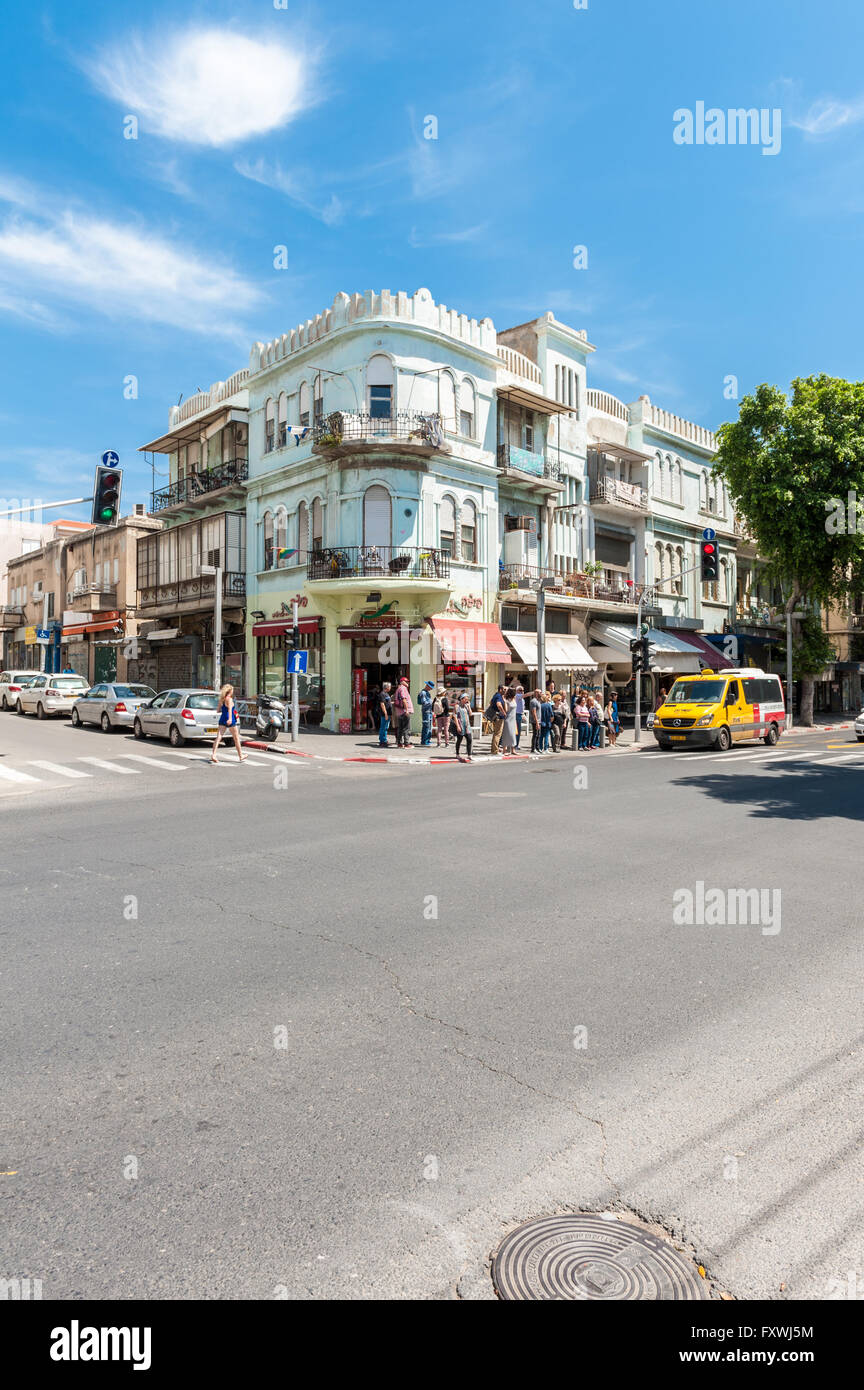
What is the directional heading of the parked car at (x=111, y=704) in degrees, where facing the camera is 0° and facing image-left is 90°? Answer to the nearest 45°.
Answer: approximately 135°

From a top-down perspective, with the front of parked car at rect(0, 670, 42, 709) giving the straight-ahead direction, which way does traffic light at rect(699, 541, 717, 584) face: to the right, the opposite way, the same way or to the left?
to the left

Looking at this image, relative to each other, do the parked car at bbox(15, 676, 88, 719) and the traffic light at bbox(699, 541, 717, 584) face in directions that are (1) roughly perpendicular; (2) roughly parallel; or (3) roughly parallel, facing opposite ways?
roughly perpendicular

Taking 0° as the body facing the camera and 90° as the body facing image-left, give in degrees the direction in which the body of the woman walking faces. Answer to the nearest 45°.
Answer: approximately 270°

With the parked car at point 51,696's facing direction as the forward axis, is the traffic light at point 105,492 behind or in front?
behind

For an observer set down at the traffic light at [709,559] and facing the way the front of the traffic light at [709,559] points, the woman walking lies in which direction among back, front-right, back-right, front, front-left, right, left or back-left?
front-right

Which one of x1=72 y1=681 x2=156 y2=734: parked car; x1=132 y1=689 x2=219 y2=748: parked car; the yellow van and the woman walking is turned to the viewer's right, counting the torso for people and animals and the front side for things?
the woman walking

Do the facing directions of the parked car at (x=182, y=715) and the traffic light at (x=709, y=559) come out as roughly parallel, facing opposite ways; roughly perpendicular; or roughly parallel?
roughly perpendicular

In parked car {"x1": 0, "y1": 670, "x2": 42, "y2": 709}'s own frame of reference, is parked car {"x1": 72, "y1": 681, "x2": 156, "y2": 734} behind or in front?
behind

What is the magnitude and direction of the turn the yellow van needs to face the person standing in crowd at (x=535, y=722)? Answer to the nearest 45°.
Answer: approximately 45° to its right
